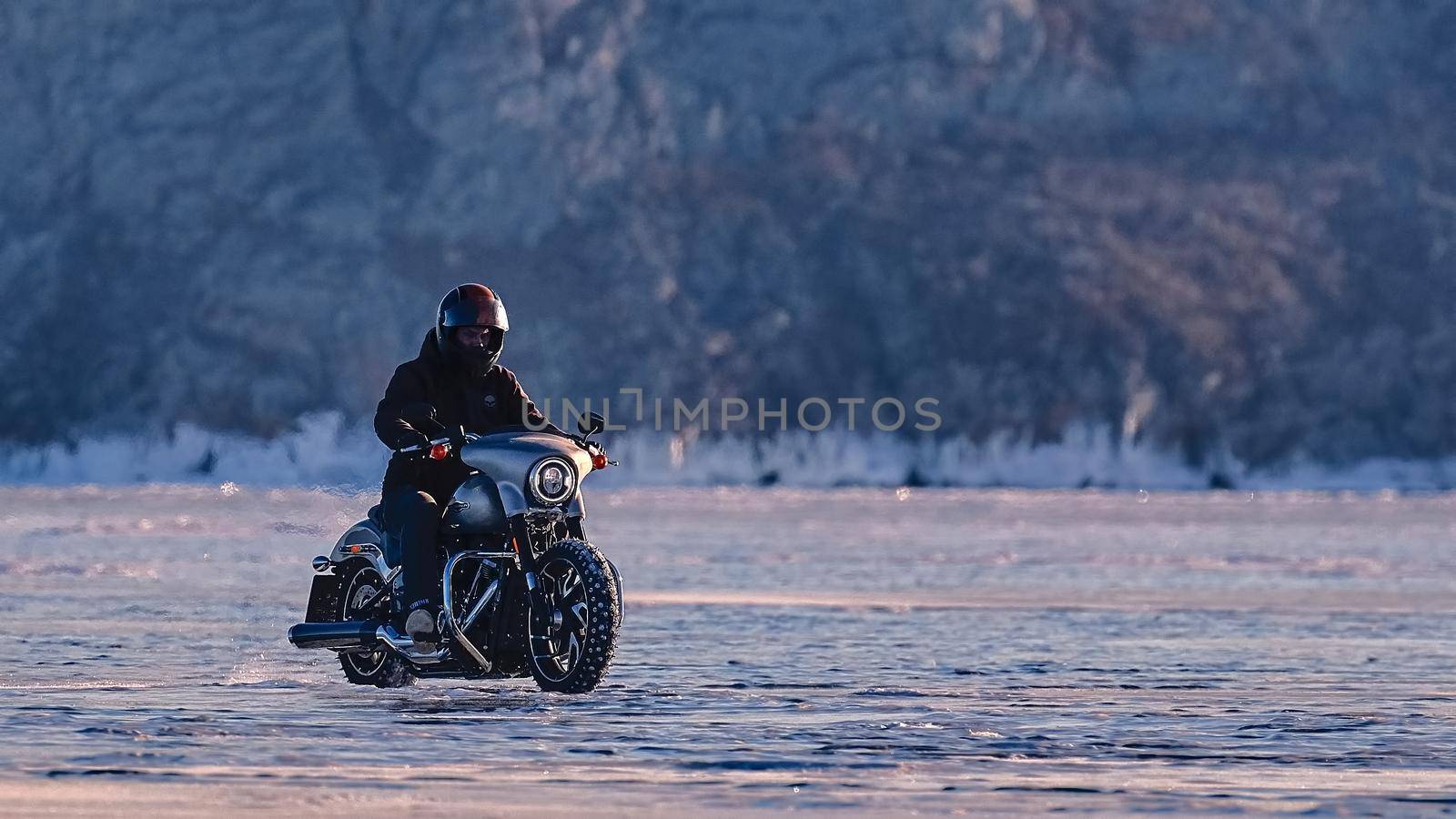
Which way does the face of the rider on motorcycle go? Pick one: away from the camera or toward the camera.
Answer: toward the camera

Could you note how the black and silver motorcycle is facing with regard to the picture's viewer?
facing the viewer and to the right of the viewer
